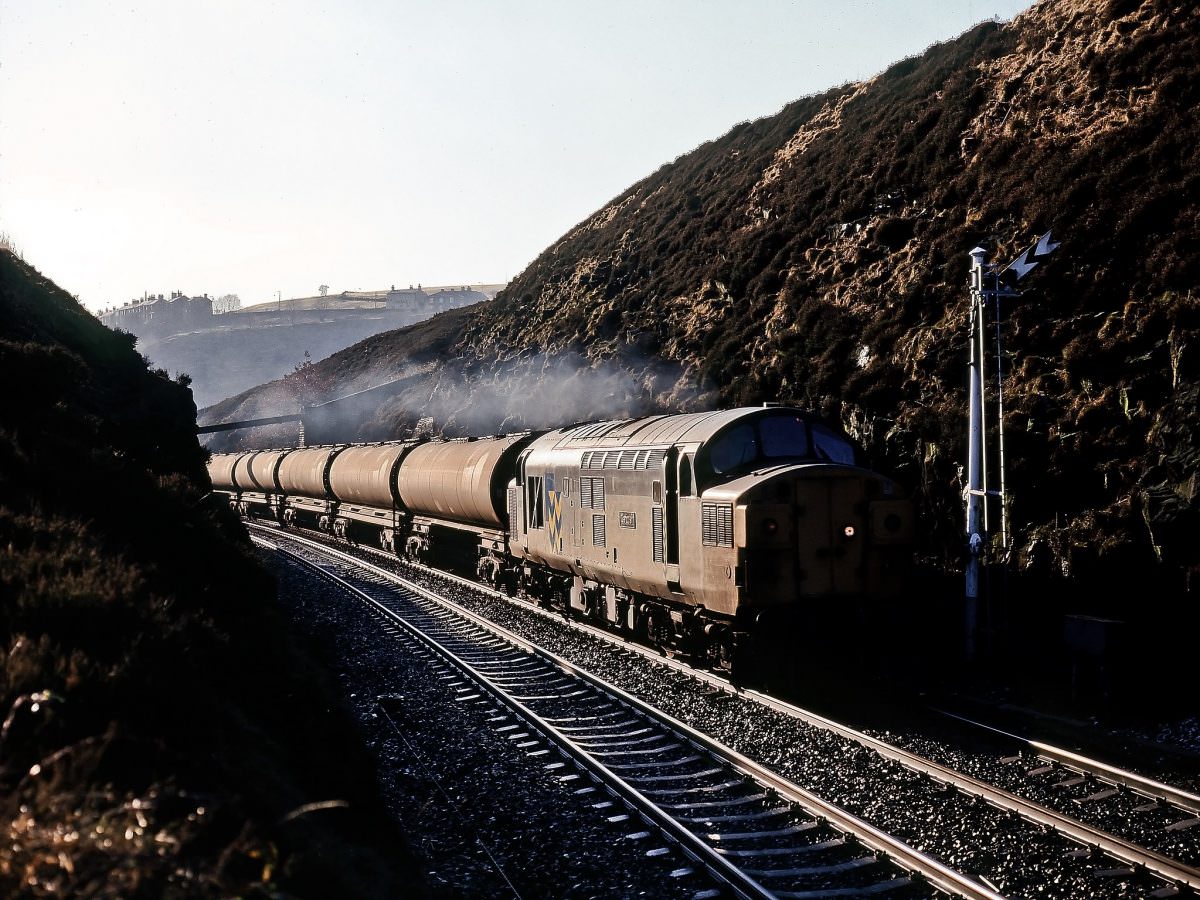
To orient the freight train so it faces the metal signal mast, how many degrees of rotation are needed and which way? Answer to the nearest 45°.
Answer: approximately 45° to its left

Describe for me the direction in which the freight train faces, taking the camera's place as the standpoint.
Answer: facing the viewer and to the right of the viewer

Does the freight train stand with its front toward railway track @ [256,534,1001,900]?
yes

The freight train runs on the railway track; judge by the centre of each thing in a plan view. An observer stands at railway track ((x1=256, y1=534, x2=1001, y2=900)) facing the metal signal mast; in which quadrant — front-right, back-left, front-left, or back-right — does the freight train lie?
front-left
